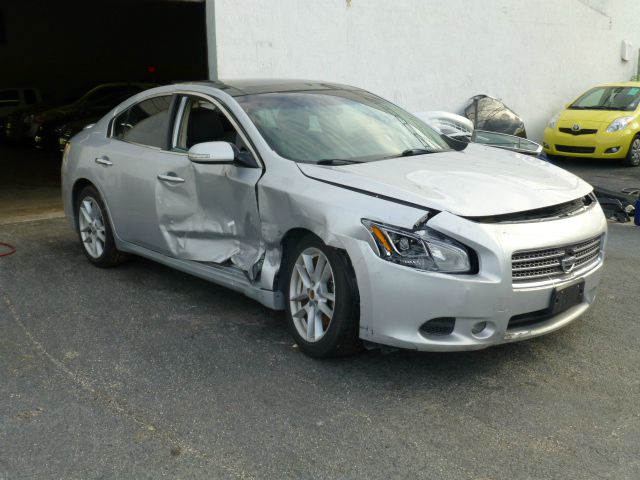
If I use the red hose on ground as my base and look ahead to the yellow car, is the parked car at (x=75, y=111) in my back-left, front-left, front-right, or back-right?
front-left

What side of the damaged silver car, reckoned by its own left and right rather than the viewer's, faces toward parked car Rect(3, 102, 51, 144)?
back

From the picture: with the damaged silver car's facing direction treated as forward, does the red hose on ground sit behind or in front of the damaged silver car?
behind

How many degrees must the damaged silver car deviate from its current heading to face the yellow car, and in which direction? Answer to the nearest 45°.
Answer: approximately 90° to its left

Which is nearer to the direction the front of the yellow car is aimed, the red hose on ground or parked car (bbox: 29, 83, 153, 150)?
the red hose on ground

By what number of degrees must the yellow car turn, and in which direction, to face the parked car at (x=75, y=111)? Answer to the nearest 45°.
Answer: approximately 45° to its right

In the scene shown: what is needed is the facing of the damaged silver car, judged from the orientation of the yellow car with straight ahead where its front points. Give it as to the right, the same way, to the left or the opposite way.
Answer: to the left

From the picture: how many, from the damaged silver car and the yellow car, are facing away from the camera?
0

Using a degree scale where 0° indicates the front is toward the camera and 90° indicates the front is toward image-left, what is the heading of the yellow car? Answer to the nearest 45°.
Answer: approximately 45°

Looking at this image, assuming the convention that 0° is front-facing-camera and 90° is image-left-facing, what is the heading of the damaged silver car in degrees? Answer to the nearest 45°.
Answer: approximately 315°

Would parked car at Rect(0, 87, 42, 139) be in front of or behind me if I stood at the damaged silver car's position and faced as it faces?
behind
